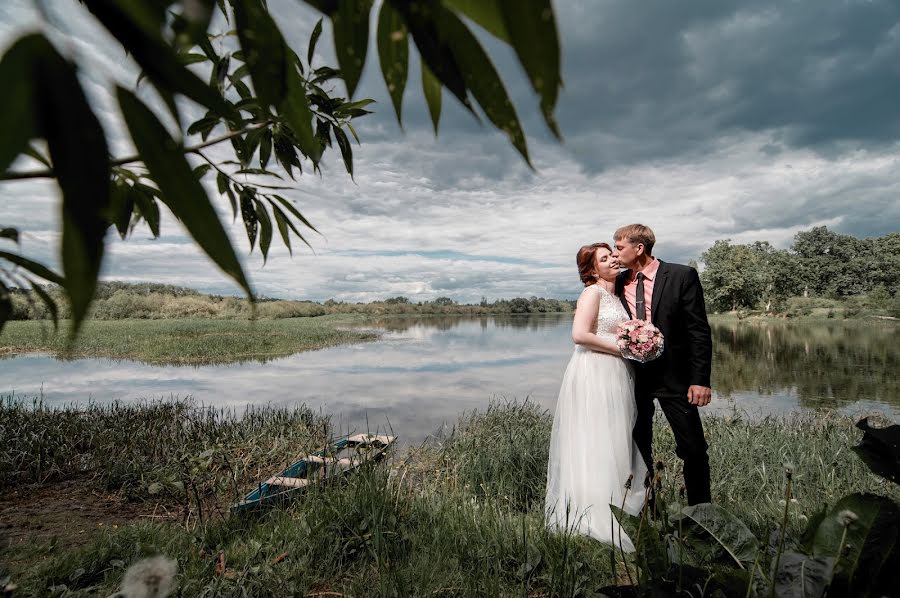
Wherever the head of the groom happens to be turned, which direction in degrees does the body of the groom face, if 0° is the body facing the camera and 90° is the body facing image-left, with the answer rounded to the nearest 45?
approximately 45°

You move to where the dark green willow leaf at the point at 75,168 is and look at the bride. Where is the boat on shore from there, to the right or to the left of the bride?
left

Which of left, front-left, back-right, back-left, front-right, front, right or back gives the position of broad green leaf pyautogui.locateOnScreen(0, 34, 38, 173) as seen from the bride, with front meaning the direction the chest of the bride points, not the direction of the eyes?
front-right

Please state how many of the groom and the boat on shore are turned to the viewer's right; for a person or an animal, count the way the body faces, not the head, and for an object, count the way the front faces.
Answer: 0

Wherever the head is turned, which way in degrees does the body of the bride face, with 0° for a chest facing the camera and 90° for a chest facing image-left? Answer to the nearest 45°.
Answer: approximately 315°

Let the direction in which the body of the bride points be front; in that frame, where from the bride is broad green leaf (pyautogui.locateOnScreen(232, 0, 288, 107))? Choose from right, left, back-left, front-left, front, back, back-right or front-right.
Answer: front-right

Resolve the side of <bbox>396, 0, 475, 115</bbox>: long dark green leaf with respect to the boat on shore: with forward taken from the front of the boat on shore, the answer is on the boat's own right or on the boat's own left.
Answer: on the boat's own left

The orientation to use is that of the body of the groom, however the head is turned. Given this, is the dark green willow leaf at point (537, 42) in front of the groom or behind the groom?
in front

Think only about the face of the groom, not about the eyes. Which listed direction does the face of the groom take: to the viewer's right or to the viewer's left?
to the viewer's left

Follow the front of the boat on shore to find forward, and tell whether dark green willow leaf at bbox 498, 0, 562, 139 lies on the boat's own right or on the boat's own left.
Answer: on the boat's own left

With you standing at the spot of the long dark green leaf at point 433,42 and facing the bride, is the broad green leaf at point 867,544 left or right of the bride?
right
